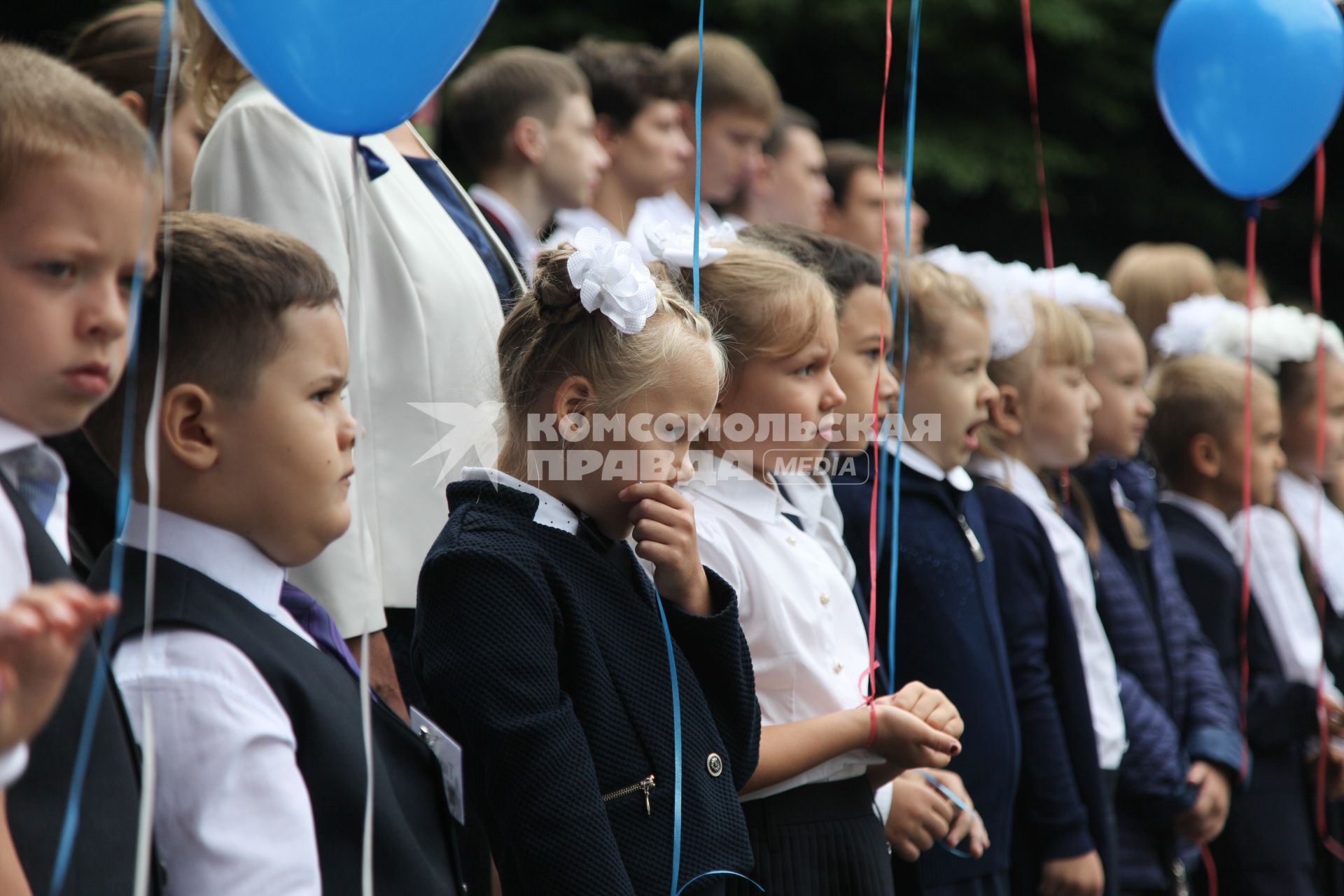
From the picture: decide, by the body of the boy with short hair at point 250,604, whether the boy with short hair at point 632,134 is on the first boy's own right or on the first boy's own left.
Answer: on the first boy's own left

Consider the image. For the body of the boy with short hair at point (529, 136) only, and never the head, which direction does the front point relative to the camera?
to the viewer's right

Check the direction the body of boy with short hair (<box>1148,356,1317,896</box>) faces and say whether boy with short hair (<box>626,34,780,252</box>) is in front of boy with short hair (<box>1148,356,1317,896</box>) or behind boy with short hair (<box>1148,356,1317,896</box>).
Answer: behind

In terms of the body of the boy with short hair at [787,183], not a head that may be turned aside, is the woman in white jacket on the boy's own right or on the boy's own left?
on the boy's own right

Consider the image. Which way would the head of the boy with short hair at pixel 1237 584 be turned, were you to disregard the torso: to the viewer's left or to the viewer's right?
to the viewer's right

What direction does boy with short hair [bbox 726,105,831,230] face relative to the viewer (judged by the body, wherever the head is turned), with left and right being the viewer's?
facing to the right of the viewer

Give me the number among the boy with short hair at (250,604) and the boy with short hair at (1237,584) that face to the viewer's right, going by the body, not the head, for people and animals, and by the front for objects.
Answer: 2

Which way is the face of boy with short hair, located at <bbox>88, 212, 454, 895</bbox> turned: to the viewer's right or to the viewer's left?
to the viewer's right

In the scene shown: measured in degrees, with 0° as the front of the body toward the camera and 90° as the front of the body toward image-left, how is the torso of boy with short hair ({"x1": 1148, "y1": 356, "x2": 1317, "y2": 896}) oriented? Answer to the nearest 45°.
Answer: approximately 270°

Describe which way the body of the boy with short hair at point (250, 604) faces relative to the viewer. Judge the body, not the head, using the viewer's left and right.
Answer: facing to the right of the viewer

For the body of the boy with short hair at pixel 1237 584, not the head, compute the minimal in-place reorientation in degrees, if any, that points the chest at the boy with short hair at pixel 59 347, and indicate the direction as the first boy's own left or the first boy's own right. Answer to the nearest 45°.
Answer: approximately 90° to the first boy's own right
